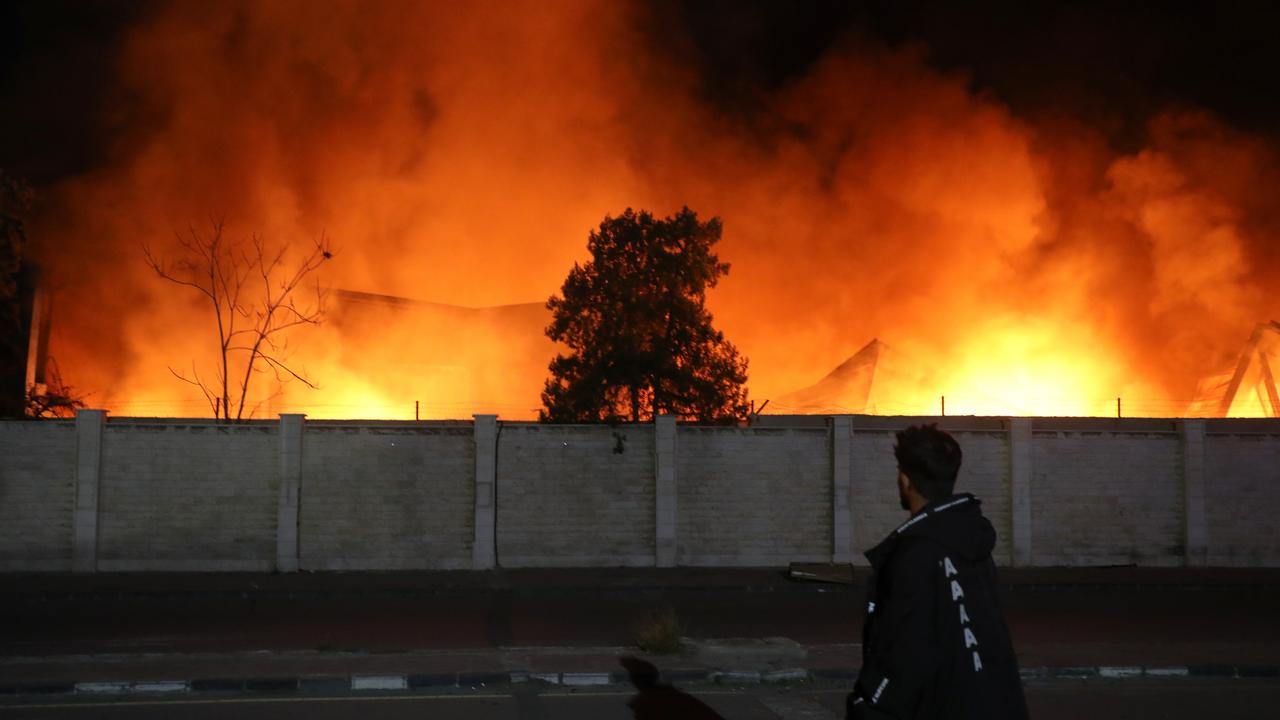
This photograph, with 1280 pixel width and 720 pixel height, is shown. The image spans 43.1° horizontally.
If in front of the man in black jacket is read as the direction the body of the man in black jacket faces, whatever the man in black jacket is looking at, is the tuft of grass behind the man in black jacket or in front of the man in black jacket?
in front

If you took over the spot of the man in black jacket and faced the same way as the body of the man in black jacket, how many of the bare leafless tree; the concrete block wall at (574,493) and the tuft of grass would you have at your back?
0

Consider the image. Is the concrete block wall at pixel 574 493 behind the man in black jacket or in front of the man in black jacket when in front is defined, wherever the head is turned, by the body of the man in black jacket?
in front

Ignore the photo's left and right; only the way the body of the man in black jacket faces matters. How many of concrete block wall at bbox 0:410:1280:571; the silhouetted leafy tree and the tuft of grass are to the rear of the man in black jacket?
0
